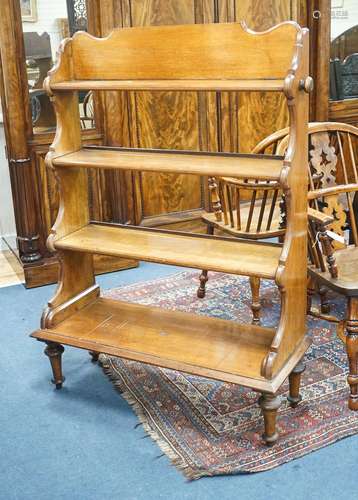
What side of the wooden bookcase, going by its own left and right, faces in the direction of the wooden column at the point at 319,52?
back

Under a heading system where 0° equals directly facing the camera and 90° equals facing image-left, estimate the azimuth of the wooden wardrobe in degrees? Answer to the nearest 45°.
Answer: approximately 315°

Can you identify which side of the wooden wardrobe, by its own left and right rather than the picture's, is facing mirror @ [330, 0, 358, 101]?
left

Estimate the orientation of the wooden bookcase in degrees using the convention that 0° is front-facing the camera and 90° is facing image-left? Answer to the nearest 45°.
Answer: approximately 45°

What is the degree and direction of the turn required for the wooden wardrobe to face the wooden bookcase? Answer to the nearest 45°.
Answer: approximately 45° to its right

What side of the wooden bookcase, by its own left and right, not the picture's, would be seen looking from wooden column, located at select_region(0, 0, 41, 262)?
right

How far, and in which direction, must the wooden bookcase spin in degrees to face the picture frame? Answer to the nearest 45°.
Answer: approximately 90° to its right
